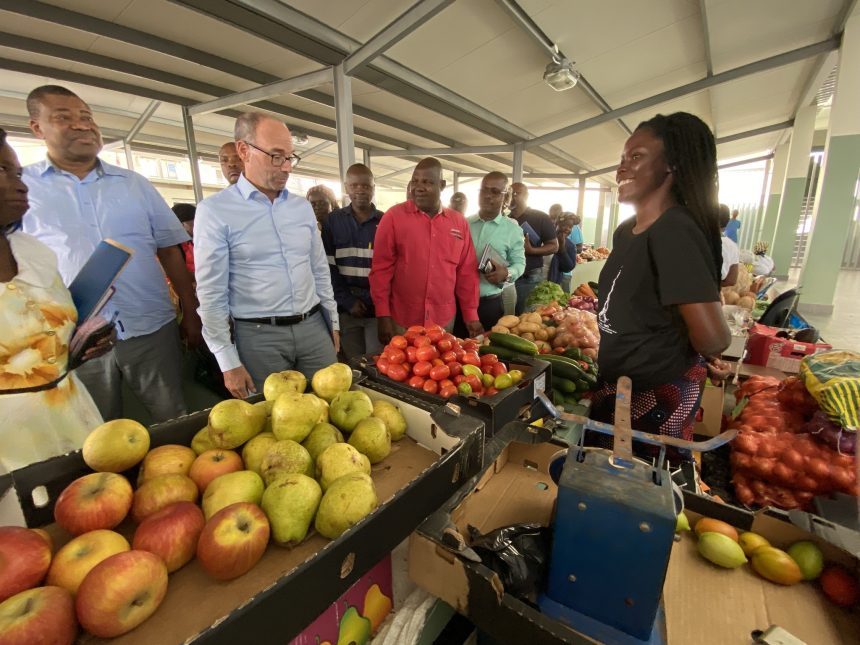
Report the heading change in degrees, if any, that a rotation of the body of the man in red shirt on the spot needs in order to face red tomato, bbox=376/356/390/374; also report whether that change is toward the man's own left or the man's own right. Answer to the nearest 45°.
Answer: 0° — they already face it

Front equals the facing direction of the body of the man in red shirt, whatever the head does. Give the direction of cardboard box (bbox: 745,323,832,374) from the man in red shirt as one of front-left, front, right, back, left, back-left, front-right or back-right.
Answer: left

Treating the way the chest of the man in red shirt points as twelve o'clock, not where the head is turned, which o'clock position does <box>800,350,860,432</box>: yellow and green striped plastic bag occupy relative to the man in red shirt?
The yellow and green striped plastic bag is roughly at 10 o'clock from the man in red shirt.

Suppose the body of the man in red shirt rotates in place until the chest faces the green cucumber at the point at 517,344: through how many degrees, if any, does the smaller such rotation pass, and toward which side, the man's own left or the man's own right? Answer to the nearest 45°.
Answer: approximately 45° to the man's own left

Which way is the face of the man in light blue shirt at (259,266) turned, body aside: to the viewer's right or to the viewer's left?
to the viewer's right

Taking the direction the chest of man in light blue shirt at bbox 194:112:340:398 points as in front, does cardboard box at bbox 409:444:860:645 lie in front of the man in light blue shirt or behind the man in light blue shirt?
in front

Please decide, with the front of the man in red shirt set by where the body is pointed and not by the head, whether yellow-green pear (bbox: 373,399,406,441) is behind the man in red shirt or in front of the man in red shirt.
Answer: in front

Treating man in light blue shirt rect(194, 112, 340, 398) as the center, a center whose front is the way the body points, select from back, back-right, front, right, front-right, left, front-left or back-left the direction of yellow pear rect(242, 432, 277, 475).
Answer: front-right

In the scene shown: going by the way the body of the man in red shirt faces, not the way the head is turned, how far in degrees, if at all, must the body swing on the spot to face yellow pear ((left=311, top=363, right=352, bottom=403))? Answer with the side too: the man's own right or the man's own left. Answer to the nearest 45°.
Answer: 0° — they already face it

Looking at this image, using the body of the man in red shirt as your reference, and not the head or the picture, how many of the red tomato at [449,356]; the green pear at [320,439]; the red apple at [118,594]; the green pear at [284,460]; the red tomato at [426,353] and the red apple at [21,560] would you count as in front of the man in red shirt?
6

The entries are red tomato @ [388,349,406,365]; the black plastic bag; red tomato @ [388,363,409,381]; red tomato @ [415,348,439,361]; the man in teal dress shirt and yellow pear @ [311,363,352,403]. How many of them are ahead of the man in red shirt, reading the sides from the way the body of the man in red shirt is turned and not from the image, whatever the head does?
5

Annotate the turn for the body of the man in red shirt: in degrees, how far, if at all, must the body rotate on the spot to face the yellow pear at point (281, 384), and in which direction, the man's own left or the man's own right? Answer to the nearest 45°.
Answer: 0° — they already face it

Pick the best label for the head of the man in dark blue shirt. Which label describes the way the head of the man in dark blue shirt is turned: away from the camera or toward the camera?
toward the camera

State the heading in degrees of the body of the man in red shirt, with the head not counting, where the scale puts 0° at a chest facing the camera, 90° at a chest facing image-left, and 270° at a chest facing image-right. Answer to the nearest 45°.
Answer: approximately 0°

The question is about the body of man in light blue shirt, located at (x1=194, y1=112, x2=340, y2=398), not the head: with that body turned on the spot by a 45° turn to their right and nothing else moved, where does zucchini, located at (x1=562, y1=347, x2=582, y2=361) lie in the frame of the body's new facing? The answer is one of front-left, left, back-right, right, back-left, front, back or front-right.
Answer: left

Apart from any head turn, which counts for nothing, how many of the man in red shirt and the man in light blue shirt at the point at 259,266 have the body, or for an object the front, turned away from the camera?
0

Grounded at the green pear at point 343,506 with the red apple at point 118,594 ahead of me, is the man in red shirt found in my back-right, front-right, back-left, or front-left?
back-right
